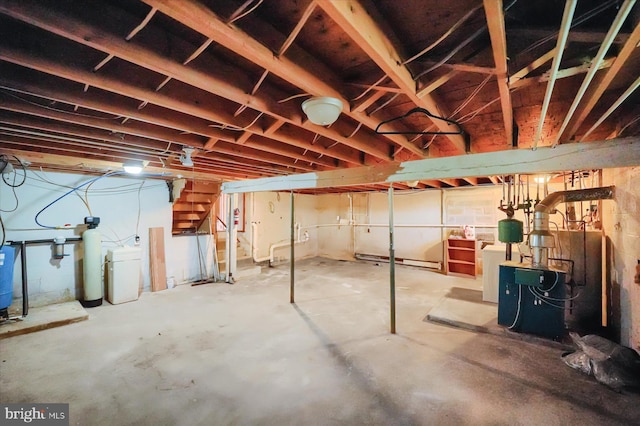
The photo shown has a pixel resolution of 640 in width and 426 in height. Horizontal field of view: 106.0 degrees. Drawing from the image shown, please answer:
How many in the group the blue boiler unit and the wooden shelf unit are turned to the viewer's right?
0

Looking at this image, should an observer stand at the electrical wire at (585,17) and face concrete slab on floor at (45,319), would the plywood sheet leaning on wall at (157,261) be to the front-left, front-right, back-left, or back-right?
front-right

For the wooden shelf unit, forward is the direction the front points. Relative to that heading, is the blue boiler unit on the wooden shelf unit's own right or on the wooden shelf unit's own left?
on the wooden shelf unit's own left

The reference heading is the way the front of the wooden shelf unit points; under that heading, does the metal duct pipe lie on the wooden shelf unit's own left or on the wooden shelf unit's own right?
on the wooden shelf unit's own left

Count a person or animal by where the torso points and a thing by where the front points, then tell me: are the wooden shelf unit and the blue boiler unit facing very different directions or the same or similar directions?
same or similar directions

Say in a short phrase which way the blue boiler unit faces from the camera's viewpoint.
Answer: facing the viewer and to the left of the viewer
